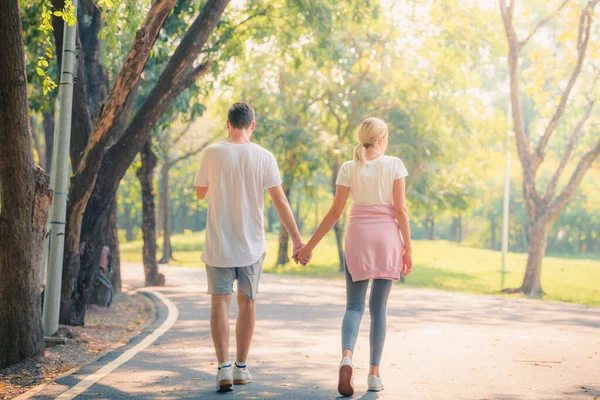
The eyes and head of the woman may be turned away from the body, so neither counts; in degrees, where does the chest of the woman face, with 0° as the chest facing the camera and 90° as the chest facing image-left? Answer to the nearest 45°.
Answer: approximately 180°

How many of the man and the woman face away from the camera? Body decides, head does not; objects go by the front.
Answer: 2

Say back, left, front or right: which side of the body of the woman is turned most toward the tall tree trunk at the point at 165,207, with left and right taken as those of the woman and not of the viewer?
front

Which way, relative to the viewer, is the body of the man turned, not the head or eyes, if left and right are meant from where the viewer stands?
facing away from the viewer

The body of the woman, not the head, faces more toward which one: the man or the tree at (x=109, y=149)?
the tree

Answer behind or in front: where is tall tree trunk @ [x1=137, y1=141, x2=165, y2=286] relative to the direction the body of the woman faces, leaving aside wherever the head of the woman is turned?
in front

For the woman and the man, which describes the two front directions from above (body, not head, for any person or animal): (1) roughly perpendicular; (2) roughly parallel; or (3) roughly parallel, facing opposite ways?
roughly parallel

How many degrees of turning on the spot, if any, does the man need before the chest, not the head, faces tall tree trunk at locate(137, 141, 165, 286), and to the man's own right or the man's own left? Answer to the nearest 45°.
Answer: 0° — they already face it

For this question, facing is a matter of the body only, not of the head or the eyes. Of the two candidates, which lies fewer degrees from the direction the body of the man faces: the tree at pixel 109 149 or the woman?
the tree

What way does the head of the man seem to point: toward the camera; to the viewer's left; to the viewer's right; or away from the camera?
away from the camera

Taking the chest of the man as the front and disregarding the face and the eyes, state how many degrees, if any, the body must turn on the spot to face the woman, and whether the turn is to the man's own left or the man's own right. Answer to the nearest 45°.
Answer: approximately 90° to the man's own right

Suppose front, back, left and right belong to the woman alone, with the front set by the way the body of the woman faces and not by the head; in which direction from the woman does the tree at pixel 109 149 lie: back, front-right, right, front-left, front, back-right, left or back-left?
front-left

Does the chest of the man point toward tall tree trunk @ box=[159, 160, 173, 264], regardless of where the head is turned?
yes
